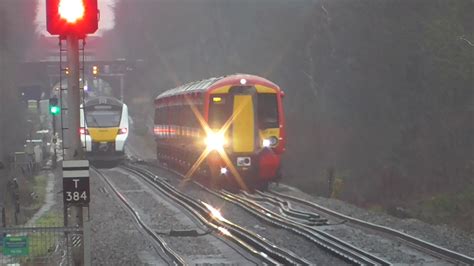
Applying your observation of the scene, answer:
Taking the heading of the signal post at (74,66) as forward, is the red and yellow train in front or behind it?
behind

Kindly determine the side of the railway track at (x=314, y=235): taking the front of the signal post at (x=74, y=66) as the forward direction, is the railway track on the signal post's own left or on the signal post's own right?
on the signal post's own left

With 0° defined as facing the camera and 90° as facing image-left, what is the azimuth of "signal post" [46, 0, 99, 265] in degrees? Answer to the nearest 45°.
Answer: approximately 0°
